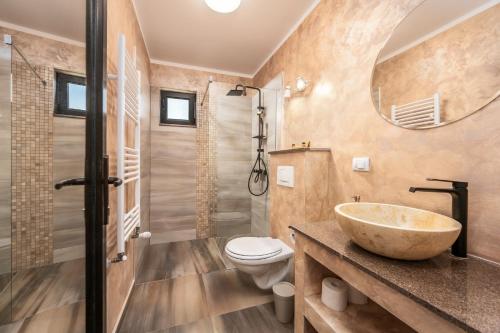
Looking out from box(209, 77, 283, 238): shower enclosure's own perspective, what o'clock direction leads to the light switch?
The light switch is roughly at 11 o'clock from the shower enclosure.

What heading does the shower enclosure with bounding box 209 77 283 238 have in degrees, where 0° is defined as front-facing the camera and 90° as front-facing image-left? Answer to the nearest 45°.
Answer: approximately 0°

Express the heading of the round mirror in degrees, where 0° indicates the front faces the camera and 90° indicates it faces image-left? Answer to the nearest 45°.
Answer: approximately 45°

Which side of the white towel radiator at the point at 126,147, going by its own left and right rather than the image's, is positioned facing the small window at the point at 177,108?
left

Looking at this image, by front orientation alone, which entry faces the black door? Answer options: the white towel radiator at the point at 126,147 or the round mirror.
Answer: the round mirror

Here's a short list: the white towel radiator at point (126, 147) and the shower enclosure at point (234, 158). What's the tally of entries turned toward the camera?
1

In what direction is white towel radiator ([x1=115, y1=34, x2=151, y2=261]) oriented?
to the viewer's right

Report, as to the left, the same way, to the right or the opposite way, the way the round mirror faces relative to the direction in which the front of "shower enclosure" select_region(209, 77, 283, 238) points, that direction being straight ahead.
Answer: to the right
